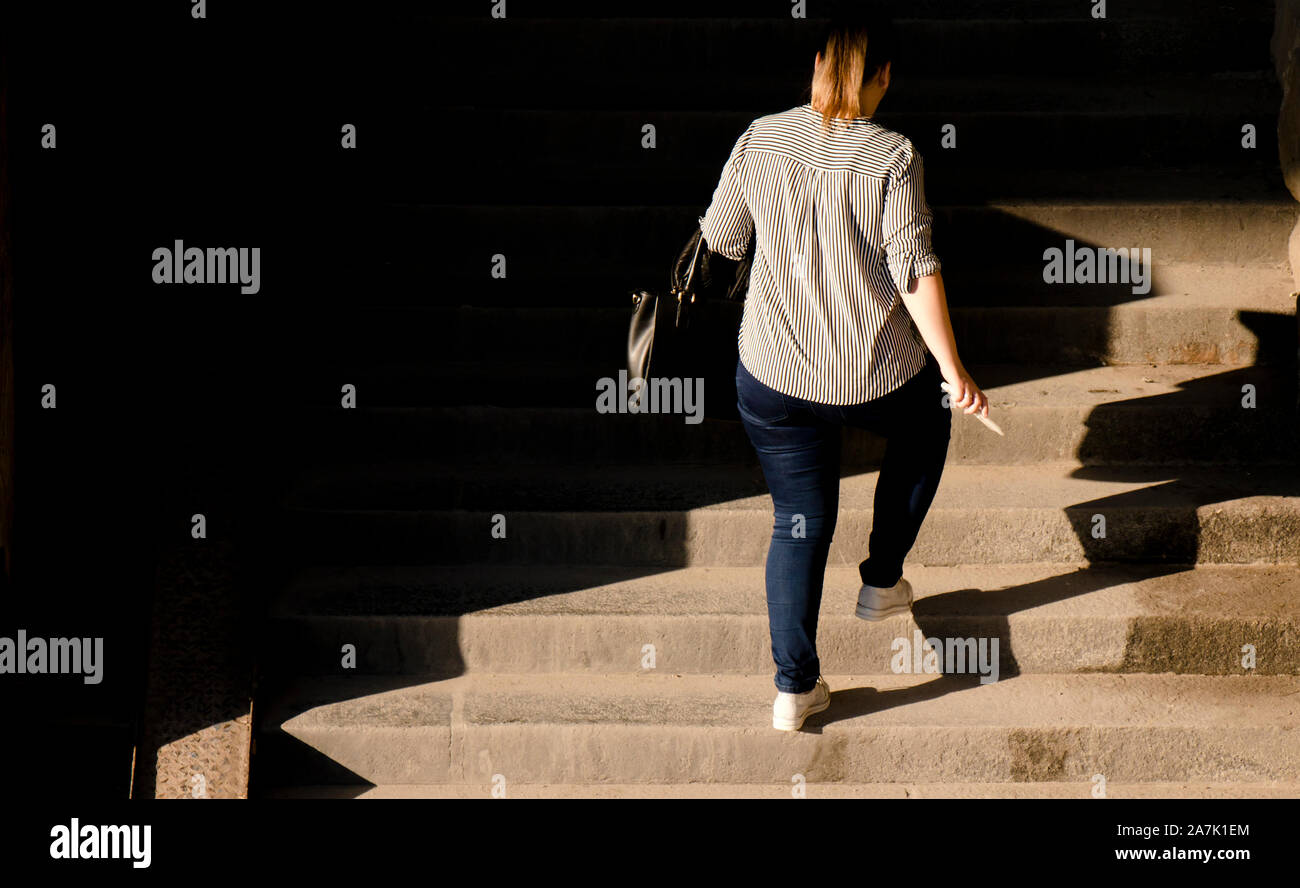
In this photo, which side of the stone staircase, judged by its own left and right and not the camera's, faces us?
front
